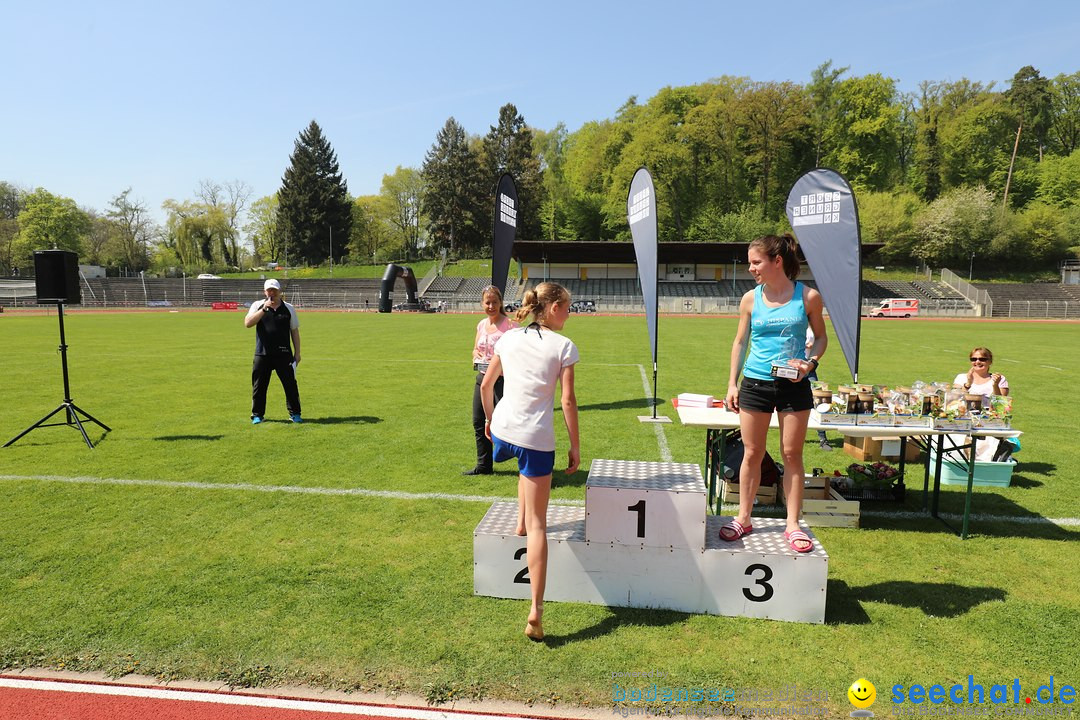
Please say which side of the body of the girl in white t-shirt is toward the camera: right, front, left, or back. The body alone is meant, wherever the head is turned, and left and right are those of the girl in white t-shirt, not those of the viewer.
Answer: back

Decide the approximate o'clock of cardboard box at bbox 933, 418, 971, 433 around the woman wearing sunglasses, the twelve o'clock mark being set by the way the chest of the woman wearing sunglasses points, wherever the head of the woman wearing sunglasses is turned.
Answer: The cardboard box is roughly at 12 o'clock from the woman wearing sunglasses.

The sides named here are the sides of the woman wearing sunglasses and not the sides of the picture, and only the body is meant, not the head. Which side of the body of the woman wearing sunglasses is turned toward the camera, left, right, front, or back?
front

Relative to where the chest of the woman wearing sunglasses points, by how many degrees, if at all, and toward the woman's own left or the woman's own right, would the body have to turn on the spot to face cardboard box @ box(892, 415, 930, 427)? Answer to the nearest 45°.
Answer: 0° — they already face it

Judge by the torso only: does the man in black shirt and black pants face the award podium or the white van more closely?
the award podium

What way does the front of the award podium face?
toward the camera

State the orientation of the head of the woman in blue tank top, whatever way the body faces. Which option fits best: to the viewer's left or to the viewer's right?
to the viewer's left

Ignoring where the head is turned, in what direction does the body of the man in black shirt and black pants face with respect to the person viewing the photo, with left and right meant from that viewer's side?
facing the viewer
